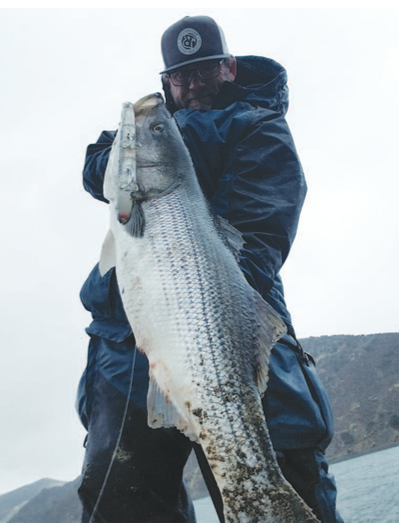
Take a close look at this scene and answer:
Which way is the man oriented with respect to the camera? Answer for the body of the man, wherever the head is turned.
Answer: toward the camera
